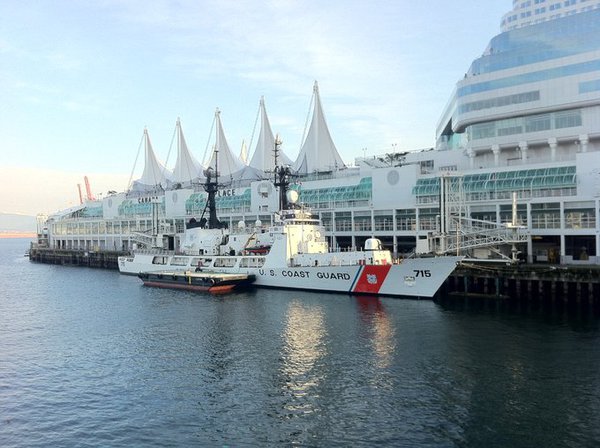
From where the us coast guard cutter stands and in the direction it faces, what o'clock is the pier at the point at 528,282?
The pier is roughly at 11 o'clock from the us coast guard cutter.
